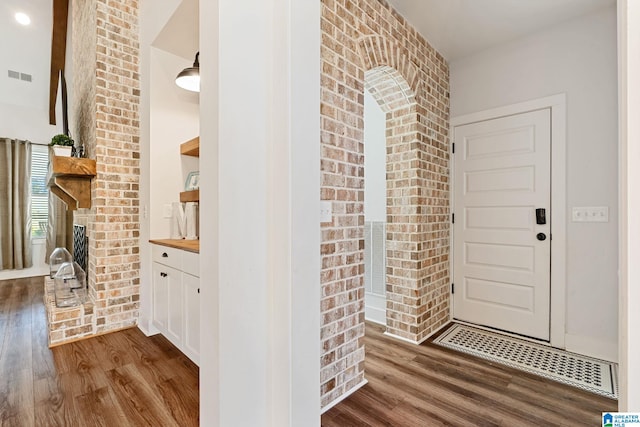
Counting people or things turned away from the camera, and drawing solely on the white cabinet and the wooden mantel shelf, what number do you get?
0

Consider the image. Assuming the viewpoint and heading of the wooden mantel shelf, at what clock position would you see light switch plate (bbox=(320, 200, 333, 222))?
The light switch plate is roughly at 8 o'clock from the wooden mantel shelf.

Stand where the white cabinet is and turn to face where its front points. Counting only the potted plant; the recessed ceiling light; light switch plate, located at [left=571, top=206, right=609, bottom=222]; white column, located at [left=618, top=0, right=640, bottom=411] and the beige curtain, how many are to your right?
3

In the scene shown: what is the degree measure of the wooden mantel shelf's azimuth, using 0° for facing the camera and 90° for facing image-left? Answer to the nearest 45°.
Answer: approximately 90°

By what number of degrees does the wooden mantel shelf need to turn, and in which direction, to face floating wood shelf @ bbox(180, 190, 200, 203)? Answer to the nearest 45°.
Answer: approximately 135° to its left

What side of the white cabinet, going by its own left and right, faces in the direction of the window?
right

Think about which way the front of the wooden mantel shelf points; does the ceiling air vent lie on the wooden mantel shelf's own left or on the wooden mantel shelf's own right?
on the wooden mantel shelf's own right

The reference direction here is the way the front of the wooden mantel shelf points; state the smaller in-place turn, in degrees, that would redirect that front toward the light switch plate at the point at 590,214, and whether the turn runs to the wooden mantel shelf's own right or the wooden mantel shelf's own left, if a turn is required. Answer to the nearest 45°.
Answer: approximately 135° to the wooden mantel shelf's own left

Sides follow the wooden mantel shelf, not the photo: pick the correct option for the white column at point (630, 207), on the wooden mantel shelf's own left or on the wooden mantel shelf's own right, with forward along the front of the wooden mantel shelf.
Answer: on the wooden mantel shelf's own left

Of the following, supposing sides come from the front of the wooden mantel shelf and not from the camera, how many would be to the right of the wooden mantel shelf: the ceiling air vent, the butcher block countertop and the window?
2

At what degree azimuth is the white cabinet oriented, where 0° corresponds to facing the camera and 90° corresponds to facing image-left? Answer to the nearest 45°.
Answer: approximately 45°

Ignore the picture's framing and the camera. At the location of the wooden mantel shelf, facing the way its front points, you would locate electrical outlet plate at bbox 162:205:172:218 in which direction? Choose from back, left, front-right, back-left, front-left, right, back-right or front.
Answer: back-left
